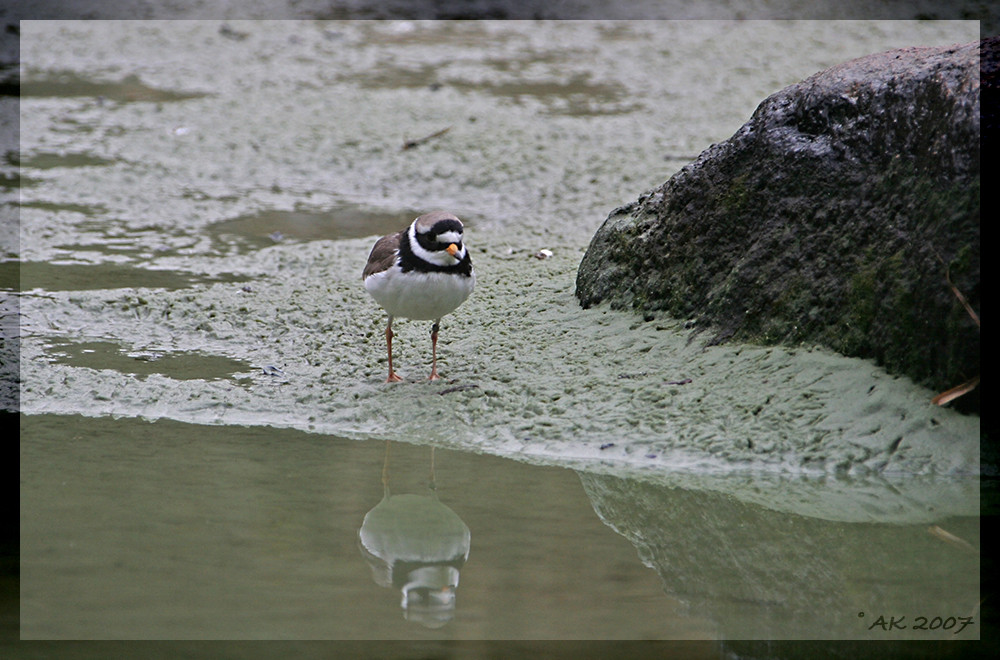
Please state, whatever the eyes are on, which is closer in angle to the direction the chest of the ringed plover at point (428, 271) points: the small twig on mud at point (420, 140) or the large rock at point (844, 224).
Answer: the large rock

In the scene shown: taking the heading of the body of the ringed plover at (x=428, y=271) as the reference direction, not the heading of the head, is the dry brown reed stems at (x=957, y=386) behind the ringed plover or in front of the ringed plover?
in front

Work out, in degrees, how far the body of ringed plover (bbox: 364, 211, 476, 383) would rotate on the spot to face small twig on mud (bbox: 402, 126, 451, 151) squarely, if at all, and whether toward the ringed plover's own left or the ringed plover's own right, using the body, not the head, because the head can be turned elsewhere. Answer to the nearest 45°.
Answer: approximately 135° to the ringed plover's own left

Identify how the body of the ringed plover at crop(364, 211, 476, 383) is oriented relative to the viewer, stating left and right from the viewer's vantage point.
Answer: facing the viewer and to the right of the viewer
